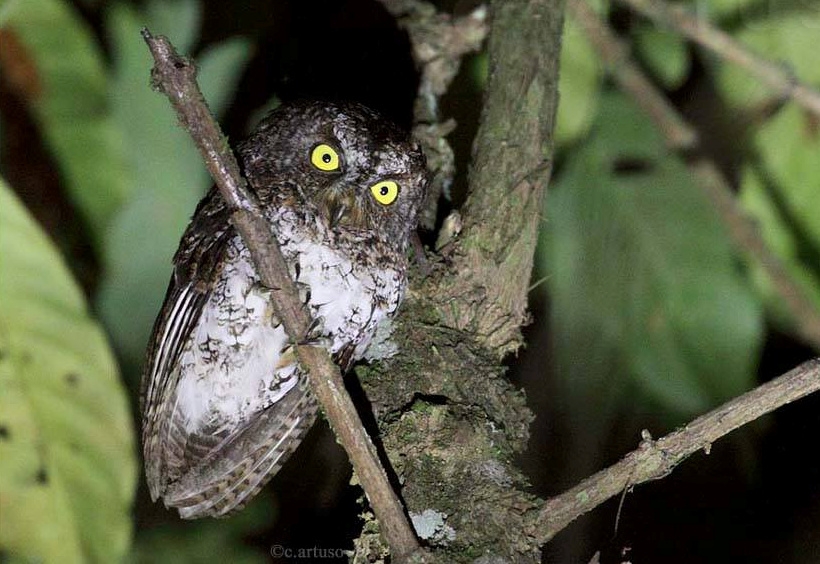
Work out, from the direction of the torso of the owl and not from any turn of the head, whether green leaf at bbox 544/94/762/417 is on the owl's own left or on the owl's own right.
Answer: on the owl's own left

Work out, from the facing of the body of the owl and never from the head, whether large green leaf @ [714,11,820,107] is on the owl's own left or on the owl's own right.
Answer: on the owl's own left

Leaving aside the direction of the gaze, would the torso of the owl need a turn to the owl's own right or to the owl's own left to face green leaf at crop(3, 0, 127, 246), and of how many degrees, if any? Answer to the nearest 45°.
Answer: approximately 135° to the owl's own right

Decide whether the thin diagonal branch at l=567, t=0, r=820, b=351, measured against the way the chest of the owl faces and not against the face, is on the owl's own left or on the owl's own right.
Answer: on the owl's own left

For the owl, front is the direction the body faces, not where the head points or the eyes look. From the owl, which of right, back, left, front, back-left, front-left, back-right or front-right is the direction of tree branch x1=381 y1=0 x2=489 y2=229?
back-left

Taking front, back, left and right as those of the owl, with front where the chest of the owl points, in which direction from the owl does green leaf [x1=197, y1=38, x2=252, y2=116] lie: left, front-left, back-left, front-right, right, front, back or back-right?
back

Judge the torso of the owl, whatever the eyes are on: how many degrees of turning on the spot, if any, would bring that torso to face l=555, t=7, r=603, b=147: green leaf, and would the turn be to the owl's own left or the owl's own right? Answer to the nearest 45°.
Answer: approximately 135° to the owl's own left

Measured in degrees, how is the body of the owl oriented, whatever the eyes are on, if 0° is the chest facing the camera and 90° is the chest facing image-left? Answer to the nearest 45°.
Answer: approximately 0°

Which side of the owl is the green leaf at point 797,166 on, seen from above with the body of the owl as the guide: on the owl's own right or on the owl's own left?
on the owl's own left
